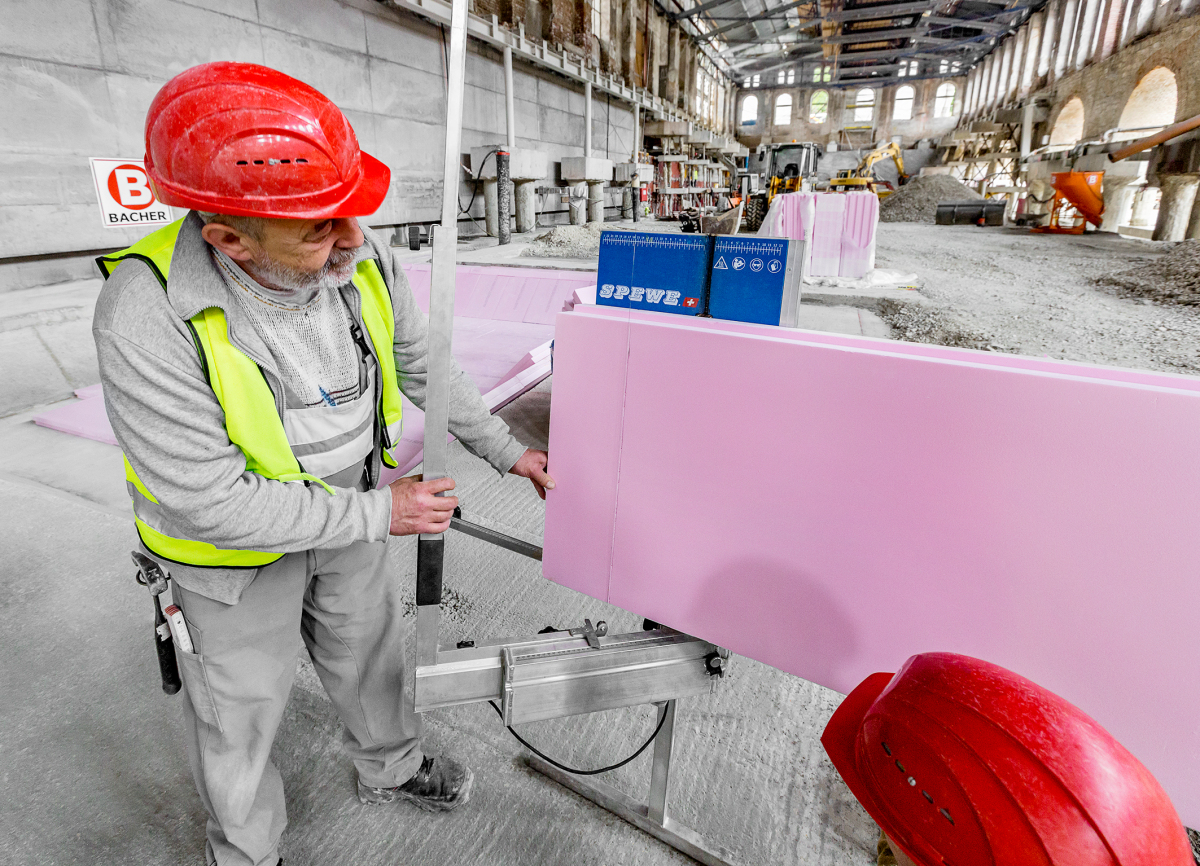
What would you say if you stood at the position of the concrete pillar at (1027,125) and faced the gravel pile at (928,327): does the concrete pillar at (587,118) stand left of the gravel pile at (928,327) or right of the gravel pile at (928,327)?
right

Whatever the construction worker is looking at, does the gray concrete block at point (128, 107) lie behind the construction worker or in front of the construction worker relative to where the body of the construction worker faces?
behind

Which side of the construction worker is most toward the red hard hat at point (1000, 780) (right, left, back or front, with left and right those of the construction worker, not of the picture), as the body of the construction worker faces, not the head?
front

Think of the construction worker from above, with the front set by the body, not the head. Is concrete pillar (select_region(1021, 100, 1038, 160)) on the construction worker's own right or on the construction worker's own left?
on the construction worker's own left

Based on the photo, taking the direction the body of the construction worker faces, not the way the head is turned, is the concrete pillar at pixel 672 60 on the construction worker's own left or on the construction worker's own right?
on the construction worker's own left

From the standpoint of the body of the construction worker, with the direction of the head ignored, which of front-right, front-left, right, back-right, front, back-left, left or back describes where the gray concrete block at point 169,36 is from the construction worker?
back-left

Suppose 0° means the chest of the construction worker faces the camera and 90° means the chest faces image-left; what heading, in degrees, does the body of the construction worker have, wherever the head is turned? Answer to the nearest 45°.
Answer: approximately 315°

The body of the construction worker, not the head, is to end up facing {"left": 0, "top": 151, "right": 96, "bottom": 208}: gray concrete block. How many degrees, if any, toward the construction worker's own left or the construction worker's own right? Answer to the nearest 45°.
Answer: approximately 135° to the construction worker's own left

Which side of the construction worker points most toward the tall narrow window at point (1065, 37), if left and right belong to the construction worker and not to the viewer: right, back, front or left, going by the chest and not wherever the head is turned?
left

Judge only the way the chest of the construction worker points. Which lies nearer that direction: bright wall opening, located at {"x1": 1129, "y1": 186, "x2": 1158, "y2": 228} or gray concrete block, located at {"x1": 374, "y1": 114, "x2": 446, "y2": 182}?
the bright wall opening

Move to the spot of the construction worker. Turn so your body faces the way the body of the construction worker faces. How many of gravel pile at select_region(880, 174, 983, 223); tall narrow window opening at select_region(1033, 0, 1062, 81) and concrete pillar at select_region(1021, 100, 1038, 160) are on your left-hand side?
3

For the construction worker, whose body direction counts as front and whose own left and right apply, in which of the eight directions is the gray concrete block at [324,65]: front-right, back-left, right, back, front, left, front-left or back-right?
back-left

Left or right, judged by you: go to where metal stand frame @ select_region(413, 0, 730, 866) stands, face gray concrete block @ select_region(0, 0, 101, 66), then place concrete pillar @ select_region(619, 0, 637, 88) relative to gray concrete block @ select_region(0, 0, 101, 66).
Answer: right

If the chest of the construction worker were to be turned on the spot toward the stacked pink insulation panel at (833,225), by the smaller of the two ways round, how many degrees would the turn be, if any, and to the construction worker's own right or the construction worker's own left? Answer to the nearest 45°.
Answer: approximately 90° to the construction worker's own left
